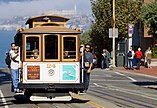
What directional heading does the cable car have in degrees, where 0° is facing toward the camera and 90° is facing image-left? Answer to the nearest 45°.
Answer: approximately 0°

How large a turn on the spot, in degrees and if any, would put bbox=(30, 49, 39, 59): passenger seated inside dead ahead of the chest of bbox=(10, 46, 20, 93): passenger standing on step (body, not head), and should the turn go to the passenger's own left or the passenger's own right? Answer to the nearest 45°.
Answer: approximately 45° to the passenger's own left

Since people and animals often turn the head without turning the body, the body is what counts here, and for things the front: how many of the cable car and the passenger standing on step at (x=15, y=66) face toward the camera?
2

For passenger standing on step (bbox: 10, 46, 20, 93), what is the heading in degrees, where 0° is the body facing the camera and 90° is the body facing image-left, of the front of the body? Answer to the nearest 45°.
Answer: approximately 0°

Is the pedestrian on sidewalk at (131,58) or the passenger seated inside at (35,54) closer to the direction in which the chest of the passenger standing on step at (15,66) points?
the passenger seated inside
